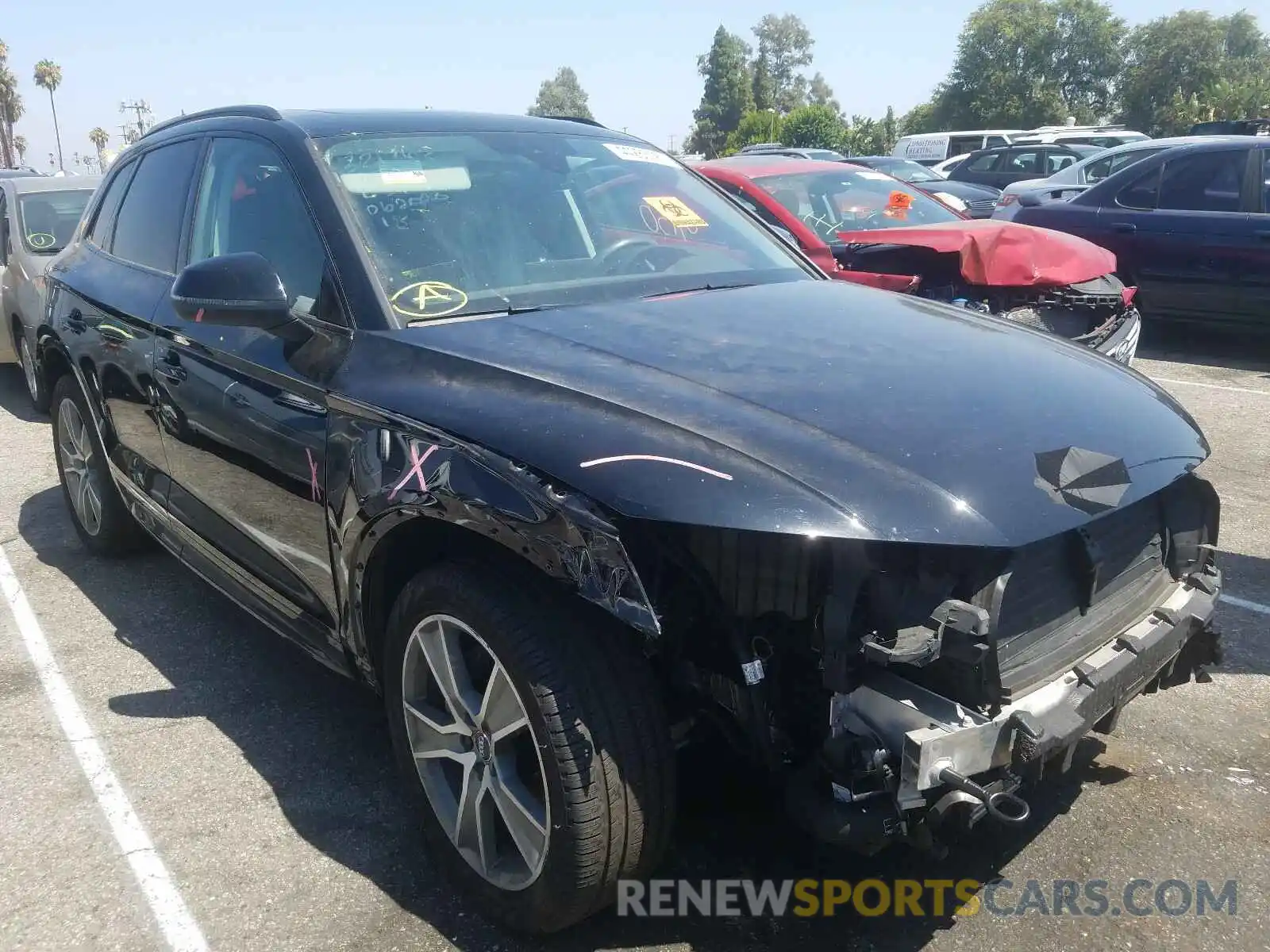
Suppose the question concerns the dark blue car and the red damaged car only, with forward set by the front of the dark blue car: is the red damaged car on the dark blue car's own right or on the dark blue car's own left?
on the dark blue car's own right

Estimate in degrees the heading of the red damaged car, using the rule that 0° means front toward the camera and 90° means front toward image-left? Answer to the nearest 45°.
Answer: approximately 315°

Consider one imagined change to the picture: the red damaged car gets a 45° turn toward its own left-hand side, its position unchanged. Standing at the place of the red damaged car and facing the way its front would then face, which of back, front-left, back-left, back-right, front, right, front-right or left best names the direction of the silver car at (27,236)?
back

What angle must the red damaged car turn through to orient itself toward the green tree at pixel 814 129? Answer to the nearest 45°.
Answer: approximately 135° to its left

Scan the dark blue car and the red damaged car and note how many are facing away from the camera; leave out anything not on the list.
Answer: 0
